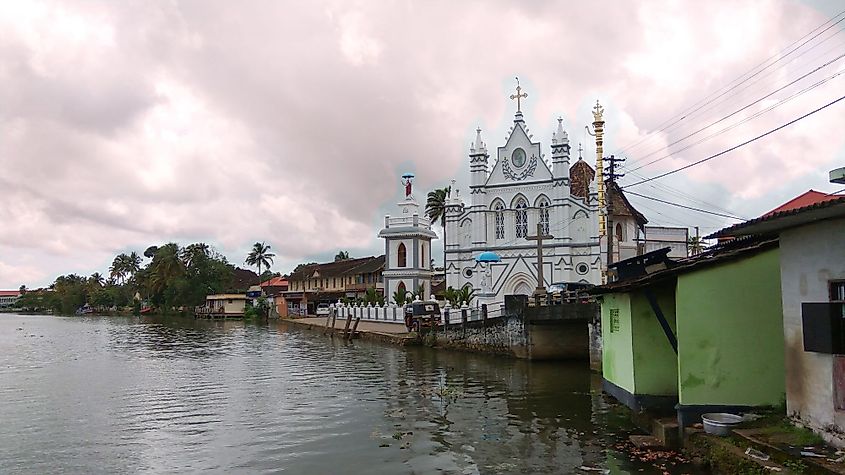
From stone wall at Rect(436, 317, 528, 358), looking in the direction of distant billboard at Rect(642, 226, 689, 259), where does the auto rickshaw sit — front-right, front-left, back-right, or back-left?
front-left

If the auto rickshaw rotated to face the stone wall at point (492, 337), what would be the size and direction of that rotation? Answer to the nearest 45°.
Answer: approximately 45° to its left

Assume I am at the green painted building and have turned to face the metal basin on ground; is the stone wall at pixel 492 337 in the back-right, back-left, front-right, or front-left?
back-right

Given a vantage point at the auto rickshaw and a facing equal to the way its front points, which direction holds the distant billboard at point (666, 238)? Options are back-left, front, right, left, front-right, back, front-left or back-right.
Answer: back-left

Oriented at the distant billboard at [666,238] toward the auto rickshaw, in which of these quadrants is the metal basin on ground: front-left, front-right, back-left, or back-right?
front-left
